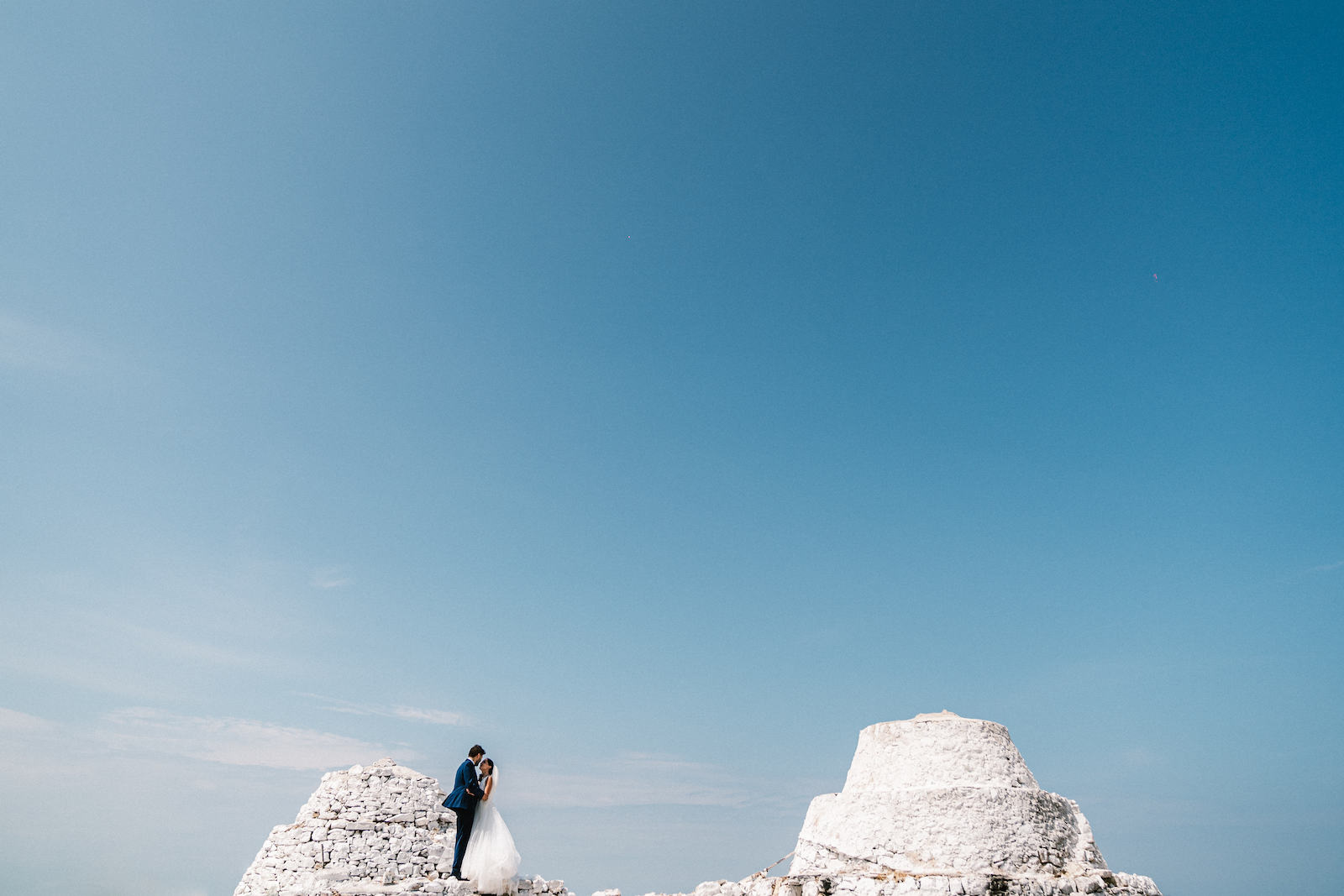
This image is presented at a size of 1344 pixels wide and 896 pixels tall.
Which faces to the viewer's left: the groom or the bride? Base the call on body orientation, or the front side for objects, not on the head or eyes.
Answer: the bride

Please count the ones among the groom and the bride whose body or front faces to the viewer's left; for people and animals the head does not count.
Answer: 1

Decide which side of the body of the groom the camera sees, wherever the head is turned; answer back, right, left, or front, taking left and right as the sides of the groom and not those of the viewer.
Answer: right

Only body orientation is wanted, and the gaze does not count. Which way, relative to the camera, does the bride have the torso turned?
to the viewer's left

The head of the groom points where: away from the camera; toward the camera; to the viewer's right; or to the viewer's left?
to the viewer's right

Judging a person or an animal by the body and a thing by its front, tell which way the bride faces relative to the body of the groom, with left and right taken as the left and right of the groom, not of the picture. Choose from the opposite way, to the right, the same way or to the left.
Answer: the opposite way

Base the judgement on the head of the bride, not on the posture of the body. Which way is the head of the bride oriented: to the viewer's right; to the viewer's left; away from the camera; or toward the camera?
to the viewer's left
